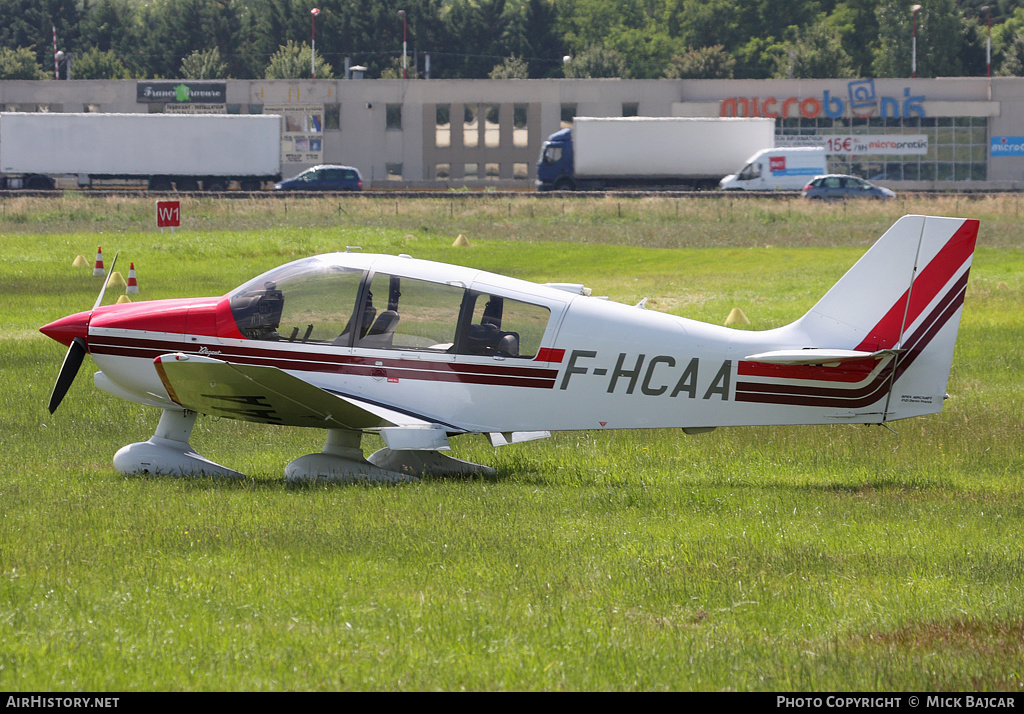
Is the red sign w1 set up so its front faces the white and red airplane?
yes

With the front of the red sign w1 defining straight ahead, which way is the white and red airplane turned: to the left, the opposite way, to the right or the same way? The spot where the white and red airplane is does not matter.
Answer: to the right

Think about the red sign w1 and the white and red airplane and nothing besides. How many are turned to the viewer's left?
1

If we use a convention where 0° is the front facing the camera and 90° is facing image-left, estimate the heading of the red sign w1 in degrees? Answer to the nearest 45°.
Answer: approximately 0°

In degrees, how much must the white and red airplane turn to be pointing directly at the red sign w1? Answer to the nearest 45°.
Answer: approximately 90° to its right

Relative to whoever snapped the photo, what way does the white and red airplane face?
facing to the left of the viewer
